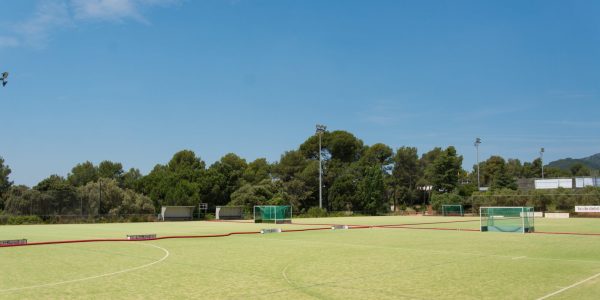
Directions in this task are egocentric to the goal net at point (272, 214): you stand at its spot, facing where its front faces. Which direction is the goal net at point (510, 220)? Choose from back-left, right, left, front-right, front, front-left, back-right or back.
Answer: front-left

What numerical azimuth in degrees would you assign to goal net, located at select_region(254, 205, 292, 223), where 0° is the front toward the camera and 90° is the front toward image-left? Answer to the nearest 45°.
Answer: approximately 0°
